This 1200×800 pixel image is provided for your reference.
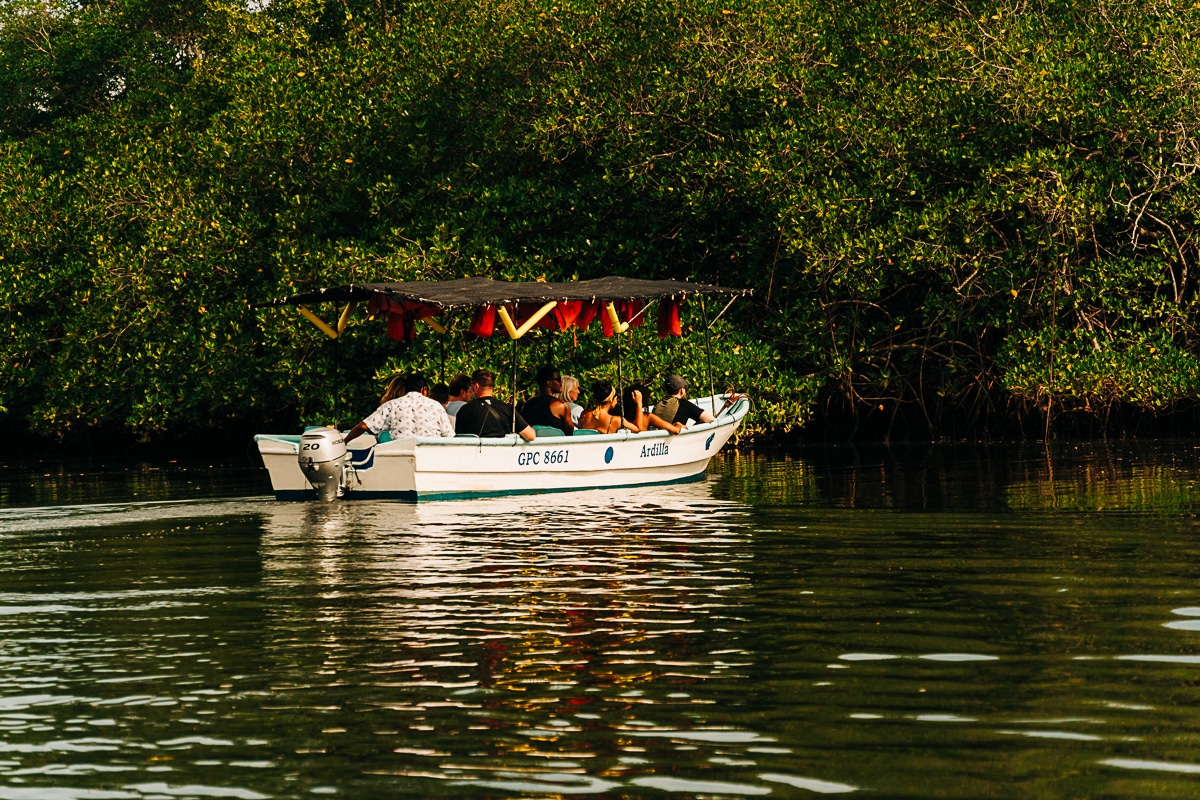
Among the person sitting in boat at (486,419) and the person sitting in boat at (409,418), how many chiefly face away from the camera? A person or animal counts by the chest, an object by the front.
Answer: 2

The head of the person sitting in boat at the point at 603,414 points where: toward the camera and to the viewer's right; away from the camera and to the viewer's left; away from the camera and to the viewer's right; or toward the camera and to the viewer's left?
away from the camera and to the viewer's right

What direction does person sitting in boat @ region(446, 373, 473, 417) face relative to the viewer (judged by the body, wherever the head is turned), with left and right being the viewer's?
facing away from the viewer and to the right of the viewer

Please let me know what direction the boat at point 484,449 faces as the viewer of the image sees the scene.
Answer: facing away from the viewer and to the right of the viewer

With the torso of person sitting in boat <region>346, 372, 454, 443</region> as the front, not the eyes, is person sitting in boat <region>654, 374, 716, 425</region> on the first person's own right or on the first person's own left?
on the first person's own right

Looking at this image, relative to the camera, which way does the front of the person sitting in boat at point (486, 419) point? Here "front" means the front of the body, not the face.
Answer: away from the camera

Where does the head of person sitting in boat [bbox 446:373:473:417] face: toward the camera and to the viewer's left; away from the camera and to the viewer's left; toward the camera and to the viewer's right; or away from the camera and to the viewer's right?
away from the camera and to the viewer's right

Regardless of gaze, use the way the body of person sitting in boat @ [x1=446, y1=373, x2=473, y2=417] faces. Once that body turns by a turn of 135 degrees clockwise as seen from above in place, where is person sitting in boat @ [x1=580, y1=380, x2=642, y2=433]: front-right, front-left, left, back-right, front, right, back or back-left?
left

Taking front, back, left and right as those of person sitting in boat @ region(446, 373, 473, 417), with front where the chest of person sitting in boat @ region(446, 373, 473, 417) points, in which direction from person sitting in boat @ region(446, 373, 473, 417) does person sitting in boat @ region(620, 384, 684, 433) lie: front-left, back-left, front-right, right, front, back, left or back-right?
front-right

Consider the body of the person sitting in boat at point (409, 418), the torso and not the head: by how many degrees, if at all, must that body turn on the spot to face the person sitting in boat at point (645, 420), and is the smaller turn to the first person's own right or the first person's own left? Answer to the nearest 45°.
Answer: approximately 45° to the first person's own right

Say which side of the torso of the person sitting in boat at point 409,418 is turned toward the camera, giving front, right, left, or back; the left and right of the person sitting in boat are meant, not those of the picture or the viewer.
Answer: back

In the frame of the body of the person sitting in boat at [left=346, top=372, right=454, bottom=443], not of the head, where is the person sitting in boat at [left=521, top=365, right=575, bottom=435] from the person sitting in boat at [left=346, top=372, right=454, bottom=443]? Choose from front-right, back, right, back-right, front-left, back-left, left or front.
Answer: front-right
